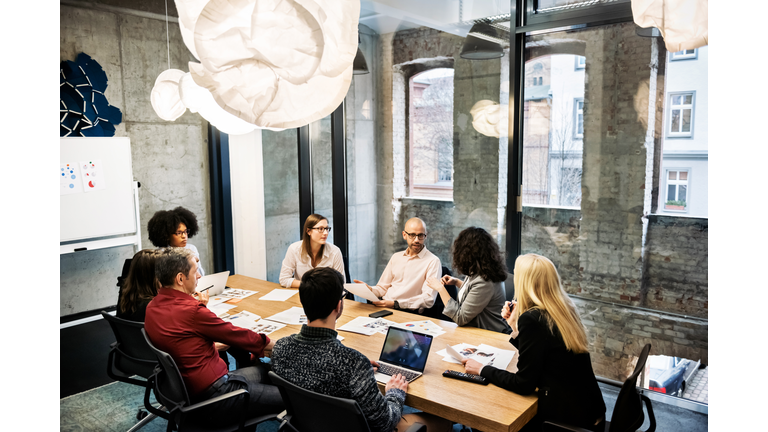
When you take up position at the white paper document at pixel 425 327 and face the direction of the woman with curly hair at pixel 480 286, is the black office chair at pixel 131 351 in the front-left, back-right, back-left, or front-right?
back-left

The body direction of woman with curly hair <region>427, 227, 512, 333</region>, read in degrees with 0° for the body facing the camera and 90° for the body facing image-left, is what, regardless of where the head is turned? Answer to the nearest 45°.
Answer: approximately 90°

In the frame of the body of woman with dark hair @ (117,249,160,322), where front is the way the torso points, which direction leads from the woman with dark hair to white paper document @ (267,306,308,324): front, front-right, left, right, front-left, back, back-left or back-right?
front-right

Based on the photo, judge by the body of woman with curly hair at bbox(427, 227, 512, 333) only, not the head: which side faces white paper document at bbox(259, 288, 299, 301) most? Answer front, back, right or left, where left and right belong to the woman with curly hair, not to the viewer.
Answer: front

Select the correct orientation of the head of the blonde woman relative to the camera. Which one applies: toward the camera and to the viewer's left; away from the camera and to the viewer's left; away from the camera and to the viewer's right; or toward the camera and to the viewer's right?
away from the camera and to the viewer's left

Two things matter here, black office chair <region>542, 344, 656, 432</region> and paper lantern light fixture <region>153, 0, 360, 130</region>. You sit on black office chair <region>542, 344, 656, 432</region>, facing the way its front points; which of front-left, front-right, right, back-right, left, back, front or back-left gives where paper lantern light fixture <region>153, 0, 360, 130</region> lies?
front-left

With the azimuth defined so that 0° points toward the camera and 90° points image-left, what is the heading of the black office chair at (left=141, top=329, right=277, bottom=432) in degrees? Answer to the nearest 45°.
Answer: approximately 225°

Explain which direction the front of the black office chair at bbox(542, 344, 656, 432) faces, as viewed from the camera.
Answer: facing to the left of the viewer

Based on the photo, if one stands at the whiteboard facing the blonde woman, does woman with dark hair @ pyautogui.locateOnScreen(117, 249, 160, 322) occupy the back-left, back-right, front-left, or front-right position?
front-right

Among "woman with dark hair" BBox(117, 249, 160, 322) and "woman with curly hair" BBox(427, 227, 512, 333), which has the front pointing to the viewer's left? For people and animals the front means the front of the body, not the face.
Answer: the woman with curly hair

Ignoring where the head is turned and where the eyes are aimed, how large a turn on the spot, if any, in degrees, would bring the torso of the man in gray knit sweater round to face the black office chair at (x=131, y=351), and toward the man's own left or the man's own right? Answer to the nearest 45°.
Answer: approximately 90° to the man's own left

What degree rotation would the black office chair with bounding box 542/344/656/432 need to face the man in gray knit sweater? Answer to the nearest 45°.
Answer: approximately 45° to its left

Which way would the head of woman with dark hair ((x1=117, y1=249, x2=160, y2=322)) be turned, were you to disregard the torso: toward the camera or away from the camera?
away from the camera

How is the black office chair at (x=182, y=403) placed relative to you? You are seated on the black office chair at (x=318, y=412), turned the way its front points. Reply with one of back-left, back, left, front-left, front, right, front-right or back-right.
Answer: left
